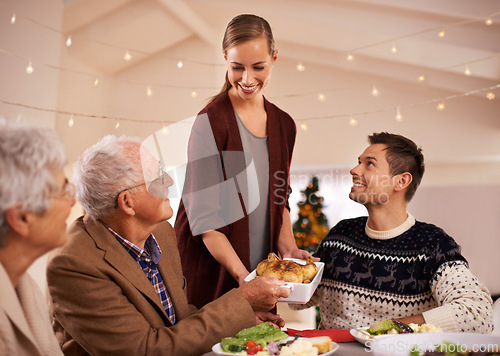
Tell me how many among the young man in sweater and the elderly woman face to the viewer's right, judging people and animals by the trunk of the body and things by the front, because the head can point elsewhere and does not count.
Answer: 1

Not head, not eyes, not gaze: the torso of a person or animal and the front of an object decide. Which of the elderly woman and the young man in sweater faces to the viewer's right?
the elderly woman

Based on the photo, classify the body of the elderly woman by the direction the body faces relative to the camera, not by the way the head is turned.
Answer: to the viewer's right

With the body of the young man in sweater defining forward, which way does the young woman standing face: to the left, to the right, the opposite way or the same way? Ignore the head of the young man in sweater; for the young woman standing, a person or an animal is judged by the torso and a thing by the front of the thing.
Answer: to the left

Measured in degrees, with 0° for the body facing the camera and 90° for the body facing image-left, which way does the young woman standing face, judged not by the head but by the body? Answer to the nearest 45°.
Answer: approximately 315°

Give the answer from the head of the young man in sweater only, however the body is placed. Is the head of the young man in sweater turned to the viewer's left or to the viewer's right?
to the viewer's left

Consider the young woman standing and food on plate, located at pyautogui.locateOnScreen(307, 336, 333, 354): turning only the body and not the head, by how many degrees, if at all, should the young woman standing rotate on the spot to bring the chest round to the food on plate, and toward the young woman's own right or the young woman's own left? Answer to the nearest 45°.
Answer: approximately 45° to the young woman's own right

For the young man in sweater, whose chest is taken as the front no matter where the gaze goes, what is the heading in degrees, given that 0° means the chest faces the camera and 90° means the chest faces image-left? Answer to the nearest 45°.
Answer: approximately 45°
